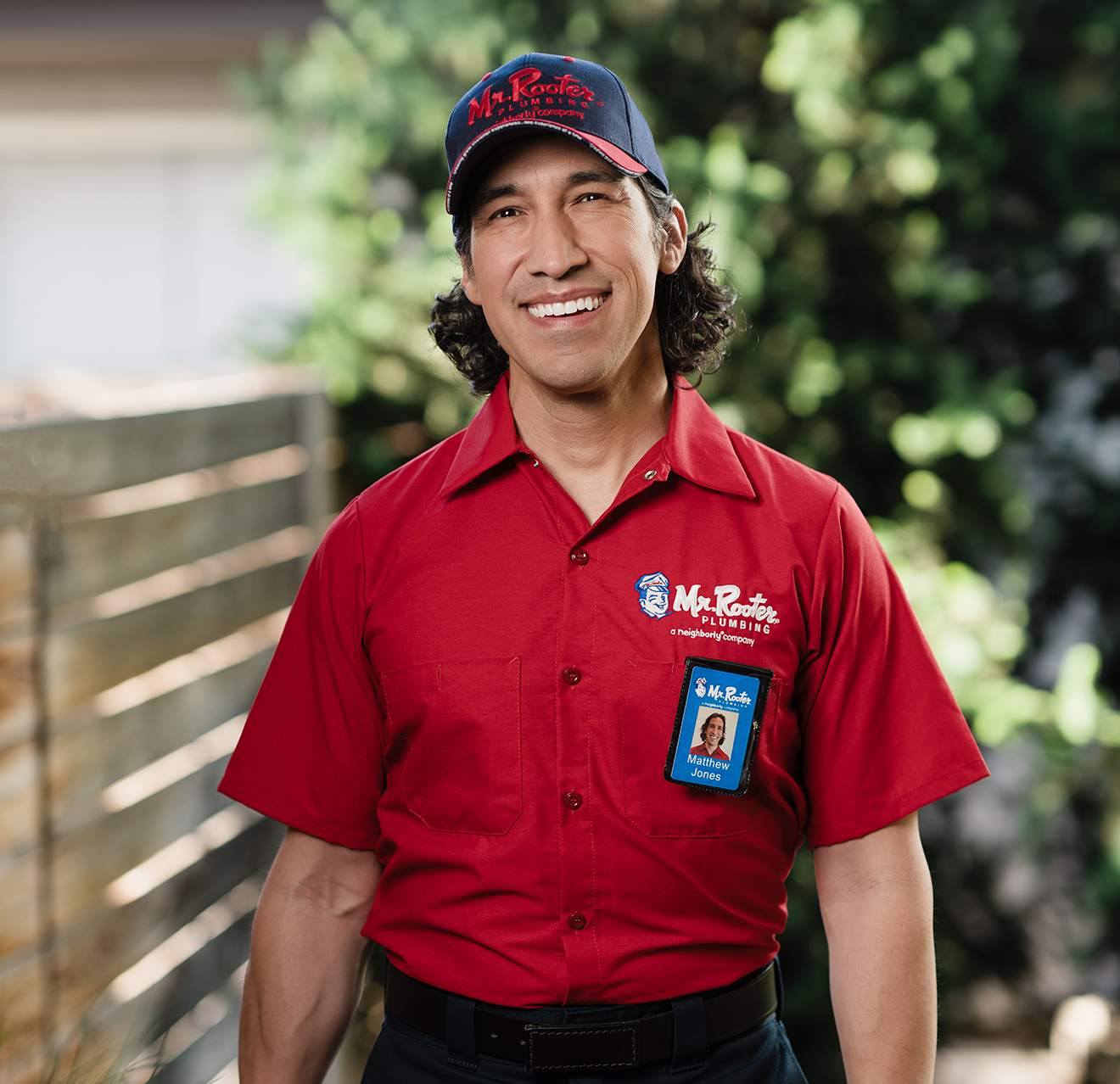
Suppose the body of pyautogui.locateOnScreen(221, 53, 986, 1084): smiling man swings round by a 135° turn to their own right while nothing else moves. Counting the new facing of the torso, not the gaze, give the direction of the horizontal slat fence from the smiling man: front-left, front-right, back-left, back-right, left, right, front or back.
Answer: front

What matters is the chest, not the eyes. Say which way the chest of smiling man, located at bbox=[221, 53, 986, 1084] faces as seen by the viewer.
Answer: toward the camera
